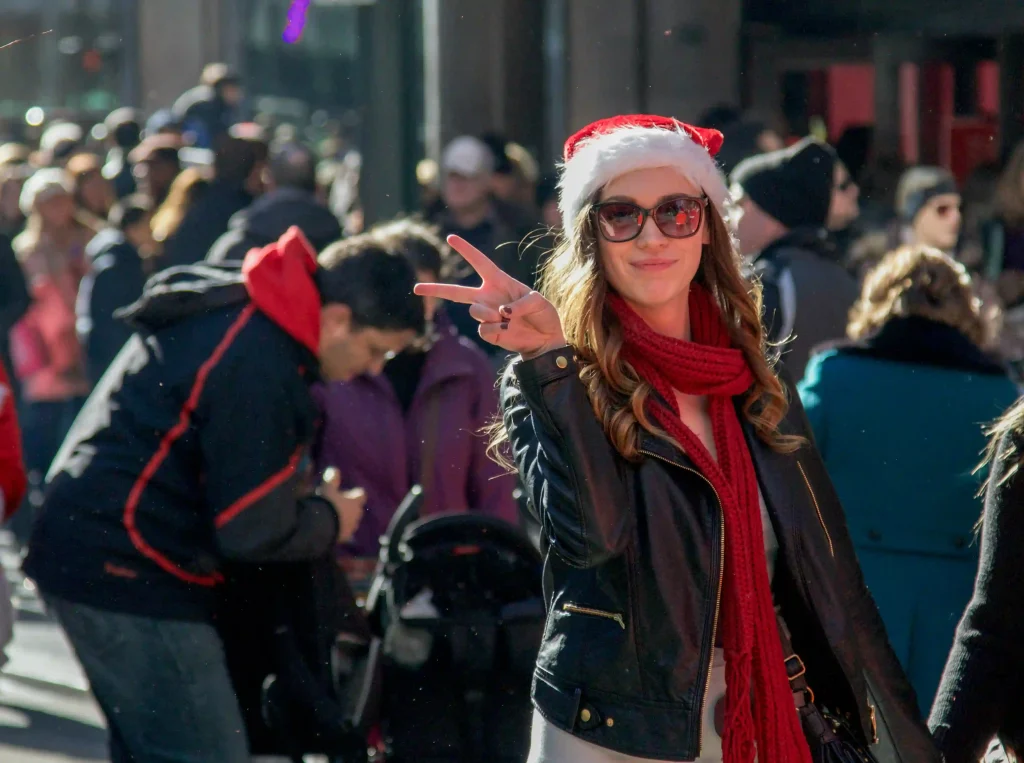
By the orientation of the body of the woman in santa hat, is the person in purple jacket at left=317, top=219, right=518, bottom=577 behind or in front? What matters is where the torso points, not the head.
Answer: behind

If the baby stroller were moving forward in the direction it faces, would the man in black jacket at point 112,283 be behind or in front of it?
behind

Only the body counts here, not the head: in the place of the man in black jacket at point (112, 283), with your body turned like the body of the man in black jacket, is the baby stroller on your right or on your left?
on your right

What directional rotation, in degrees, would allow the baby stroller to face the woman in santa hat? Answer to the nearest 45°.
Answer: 0° — it already faces them

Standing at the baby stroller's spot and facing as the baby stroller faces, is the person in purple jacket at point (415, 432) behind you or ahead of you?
behind

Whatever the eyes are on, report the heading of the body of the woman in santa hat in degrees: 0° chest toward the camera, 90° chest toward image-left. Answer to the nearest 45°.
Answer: approximately 0°

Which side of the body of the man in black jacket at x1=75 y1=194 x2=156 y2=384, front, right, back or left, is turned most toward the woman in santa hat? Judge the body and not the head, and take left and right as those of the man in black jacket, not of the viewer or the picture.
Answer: right

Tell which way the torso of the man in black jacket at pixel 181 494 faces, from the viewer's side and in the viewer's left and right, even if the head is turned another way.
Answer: facing to the right of the viewer

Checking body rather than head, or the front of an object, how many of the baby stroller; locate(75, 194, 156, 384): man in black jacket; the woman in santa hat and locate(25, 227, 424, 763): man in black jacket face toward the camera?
2

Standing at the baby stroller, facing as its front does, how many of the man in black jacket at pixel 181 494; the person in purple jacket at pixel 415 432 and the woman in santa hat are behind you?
1

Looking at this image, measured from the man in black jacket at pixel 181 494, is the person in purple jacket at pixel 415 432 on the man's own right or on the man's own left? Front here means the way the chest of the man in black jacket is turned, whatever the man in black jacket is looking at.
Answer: on the man's own left
